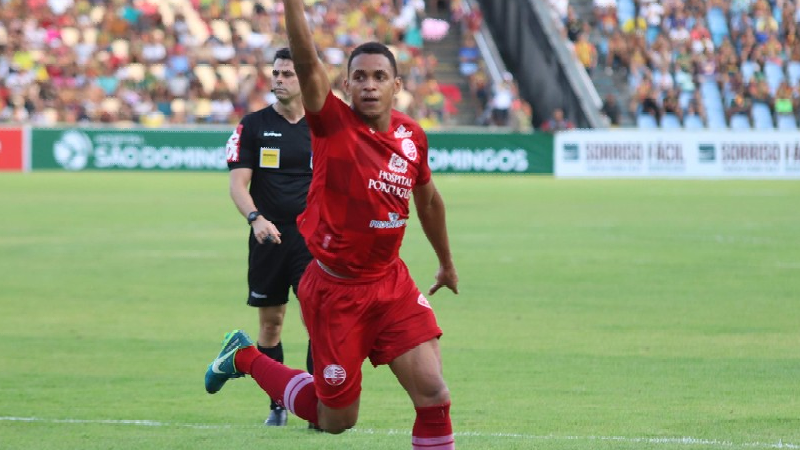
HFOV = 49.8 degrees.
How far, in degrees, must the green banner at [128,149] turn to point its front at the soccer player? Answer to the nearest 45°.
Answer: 0° — it already faces them

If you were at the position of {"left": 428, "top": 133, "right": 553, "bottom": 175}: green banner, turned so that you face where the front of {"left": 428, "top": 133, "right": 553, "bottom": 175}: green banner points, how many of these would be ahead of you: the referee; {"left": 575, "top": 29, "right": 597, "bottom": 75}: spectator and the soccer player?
2

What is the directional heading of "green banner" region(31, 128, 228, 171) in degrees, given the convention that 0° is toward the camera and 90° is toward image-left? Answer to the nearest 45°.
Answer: approximately 0°

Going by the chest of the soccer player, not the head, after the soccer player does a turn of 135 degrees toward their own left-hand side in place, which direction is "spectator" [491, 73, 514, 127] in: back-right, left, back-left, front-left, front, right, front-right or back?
front

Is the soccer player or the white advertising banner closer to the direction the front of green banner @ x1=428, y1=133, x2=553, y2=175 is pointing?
the soccer player

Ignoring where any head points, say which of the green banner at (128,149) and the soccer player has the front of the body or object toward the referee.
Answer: the green banner

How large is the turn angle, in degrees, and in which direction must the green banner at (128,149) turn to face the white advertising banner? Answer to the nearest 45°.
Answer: approximately 90° to its left

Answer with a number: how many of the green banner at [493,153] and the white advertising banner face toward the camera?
2

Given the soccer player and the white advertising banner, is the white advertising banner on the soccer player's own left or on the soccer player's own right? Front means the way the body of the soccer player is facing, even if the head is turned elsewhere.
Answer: on the soccer player's own left

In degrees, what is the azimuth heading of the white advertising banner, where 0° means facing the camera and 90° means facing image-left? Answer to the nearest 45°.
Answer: approximately 0°

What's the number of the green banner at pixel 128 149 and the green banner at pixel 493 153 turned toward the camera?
2
